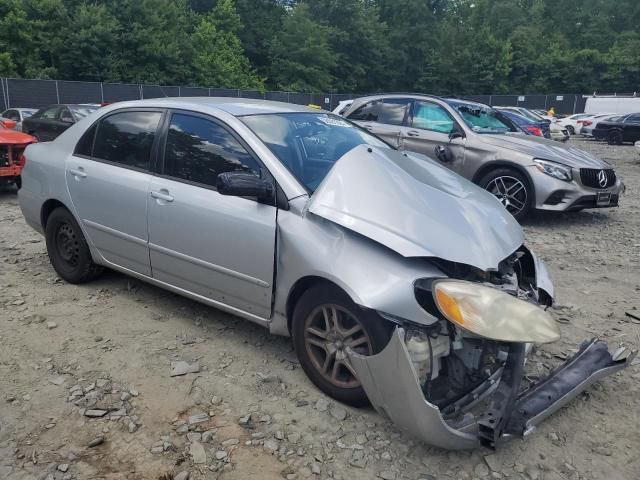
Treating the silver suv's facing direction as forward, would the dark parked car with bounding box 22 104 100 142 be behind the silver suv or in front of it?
behind

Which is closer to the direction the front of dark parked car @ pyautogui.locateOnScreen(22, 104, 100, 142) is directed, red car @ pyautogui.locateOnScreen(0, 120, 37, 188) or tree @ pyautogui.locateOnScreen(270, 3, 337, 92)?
the red car

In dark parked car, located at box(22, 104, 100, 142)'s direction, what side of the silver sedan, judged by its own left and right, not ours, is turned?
back

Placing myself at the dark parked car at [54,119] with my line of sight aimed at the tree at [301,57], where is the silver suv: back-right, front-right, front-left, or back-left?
back-right

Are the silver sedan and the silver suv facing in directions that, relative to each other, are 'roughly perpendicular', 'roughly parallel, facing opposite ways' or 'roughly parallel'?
roughly parallel

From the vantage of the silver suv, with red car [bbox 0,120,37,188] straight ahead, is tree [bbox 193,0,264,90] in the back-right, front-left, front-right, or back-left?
front-right

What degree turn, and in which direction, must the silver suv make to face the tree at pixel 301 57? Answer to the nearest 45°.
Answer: approximately 135° to its left

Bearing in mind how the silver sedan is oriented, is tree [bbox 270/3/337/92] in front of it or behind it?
behind

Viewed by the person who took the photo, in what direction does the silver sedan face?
facing the viewer and to the right of the viewer
